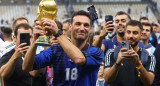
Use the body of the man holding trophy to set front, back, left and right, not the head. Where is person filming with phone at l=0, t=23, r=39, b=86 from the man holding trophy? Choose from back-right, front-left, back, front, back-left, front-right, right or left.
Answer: back-right

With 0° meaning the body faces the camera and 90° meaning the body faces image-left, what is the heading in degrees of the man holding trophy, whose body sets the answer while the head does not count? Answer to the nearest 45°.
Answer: approximately 0°
